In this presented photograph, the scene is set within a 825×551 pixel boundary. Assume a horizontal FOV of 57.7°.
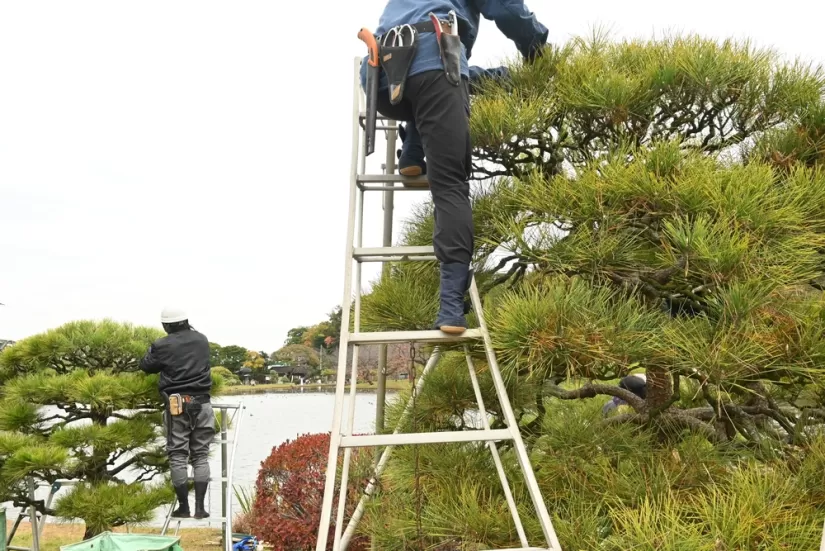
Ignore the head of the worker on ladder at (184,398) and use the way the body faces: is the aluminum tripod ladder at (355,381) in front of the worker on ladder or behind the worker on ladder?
behind

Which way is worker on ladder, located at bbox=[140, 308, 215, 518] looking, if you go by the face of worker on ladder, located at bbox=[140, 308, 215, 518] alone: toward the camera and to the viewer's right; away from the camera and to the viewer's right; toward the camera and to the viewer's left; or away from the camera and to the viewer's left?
away from the camera and to the viewer's left

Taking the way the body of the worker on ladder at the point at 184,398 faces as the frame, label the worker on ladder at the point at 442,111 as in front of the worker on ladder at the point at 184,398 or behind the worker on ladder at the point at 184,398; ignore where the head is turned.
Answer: behind

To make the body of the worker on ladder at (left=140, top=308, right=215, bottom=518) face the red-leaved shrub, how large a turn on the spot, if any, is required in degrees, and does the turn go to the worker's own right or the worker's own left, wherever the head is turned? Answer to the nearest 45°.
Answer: approximately 90° to the worker's own right

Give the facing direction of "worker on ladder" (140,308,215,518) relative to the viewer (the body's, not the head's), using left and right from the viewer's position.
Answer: facing away from the viewer and to the left of the viewer

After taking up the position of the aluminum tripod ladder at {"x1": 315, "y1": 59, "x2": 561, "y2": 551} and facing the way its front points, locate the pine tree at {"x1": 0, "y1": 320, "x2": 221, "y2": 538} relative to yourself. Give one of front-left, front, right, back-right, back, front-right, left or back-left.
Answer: back-right

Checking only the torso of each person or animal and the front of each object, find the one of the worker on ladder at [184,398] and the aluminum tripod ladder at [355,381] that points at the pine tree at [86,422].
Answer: the worker on ladder

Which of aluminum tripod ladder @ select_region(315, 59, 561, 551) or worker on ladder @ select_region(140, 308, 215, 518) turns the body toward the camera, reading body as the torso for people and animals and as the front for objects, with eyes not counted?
the aluminum tripod ladder

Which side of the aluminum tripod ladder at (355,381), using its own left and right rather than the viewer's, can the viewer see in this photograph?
front

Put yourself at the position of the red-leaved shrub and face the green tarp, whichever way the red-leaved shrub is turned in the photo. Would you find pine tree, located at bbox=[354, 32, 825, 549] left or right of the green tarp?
left

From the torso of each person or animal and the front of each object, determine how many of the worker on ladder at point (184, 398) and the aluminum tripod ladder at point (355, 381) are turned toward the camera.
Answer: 1

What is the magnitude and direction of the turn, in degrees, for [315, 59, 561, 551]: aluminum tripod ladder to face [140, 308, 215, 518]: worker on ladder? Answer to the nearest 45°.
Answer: approximately 135° to its right

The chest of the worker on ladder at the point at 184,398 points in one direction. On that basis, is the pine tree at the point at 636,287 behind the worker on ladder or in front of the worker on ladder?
behind
